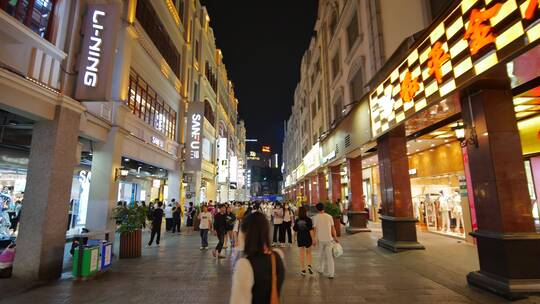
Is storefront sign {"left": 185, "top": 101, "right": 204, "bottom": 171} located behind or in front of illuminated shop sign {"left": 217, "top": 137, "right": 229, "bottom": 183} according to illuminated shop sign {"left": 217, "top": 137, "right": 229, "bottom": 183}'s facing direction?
in front

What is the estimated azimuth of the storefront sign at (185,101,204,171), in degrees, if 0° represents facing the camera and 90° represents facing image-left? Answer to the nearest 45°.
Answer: approximately 0°

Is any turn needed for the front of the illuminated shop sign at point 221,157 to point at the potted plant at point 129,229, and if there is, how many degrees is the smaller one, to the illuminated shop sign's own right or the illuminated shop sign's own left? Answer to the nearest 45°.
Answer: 0° — it already faces it

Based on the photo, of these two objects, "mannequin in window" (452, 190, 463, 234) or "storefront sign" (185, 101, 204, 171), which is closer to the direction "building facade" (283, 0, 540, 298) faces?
the storefront sign

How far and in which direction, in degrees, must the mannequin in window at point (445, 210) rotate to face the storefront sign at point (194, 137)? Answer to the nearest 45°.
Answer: approximately 45° to its right

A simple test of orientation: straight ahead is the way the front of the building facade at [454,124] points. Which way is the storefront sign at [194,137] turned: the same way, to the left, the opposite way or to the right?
to the left

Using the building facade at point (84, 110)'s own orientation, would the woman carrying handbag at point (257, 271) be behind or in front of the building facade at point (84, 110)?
in front

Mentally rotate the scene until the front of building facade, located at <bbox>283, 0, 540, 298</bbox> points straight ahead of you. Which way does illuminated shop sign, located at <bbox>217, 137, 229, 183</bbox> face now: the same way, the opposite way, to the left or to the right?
to the left

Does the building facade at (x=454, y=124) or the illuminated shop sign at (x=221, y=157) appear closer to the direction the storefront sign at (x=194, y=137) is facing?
the building facade

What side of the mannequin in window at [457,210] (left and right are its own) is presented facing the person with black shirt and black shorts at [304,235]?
front

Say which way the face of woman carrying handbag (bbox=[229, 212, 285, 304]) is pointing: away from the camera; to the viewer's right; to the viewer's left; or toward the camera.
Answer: away from the camera

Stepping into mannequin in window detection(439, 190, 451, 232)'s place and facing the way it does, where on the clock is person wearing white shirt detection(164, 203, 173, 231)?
The person wearing white shirt is roughly at 1 o'clock from the mannequin in window.

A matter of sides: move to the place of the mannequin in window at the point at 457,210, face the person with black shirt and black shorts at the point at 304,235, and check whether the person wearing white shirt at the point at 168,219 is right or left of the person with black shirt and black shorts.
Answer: right

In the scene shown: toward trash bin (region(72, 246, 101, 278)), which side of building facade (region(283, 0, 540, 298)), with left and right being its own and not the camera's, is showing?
front

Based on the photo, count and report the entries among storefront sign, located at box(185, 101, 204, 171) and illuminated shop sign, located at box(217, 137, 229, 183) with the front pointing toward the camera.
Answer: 2

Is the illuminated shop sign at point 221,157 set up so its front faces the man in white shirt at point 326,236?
yes
